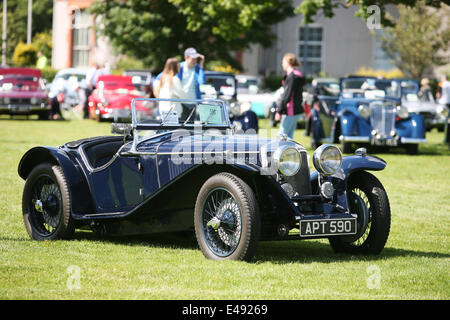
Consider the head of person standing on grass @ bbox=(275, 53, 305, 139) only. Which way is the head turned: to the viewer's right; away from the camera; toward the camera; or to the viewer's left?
to the viewer's left

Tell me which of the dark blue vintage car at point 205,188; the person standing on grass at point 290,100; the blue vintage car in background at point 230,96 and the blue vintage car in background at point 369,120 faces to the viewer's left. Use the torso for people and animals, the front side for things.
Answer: the person standing on grass

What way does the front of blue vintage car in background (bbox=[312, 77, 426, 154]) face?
toward the camera

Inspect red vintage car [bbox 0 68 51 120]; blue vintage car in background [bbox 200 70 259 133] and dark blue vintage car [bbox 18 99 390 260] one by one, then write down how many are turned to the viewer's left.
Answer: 0

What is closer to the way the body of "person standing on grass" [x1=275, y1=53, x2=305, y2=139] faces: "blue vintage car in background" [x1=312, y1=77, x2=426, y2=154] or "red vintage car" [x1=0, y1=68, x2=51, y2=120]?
the red vintage car

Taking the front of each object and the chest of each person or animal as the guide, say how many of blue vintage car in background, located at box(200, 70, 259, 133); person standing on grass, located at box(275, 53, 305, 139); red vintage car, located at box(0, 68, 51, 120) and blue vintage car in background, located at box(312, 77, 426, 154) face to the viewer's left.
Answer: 1

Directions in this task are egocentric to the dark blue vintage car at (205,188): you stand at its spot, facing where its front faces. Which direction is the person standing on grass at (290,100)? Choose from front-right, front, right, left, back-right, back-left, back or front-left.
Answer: back-left

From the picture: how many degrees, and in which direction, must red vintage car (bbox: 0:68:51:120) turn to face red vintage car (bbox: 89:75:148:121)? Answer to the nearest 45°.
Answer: approximately 45° to its left

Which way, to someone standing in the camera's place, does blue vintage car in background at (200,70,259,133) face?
facing the viewer and to the right of the viewer

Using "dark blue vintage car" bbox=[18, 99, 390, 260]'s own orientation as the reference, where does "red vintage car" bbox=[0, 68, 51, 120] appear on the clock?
The red vintage car is roughly at 7 o'clock from the dark blue vintage car.

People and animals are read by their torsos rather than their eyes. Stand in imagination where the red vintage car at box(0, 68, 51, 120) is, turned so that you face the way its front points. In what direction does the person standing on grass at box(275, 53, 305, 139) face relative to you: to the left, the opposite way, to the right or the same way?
to the right

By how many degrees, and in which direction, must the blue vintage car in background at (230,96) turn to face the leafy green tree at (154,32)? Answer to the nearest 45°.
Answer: approximately 135° to its left

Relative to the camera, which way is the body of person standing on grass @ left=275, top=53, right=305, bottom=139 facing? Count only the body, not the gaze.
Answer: to the viewer's left

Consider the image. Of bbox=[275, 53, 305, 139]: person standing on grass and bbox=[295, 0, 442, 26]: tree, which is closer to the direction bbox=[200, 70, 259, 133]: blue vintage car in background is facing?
the person standing on grass

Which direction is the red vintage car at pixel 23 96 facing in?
toward the camera
